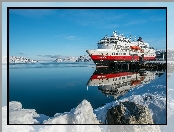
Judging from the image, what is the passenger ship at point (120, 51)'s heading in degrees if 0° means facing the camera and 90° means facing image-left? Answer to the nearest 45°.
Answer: approximately 45°
